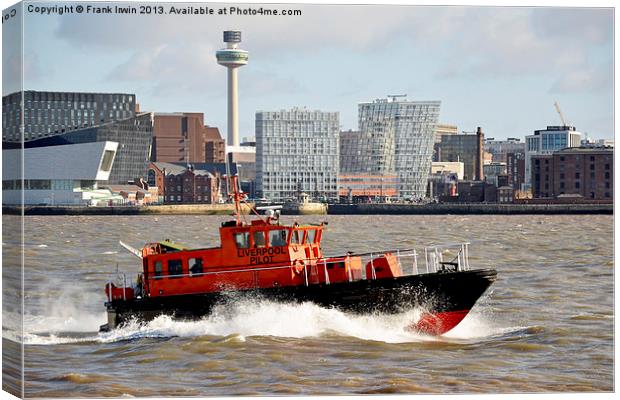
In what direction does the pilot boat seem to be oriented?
to the viewer's right
